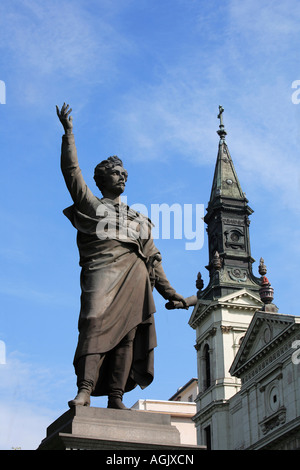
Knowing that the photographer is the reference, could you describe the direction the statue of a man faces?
facing the viewer
